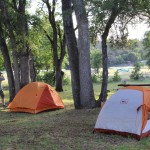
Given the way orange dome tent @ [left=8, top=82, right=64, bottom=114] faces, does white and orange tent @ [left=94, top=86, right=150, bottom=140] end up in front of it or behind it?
in front

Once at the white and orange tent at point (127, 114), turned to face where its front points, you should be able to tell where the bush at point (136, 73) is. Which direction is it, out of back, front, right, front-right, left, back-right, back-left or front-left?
back-left

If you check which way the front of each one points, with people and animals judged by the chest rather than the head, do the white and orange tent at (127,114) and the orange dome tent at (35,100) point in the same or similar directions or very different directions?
same or similar directions

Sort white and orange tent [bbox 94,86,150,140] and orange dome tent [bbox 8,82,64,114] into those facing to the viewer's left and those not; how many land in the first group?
0

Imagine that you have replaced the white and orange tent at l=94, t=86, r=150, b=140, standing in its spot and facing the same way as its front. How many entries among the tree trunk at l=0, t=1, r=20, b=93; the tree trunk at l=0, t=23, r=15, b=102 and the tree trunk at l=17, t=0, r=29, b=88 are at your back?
3

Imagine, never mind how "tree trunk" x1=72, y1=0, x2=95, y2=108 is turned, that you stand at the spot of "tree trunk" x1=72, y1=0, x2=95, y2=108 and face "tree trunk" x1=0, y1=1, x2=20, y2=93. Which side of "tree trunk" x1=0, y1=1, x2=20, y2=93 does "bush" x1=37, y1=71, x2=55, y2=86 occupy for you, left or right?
right
